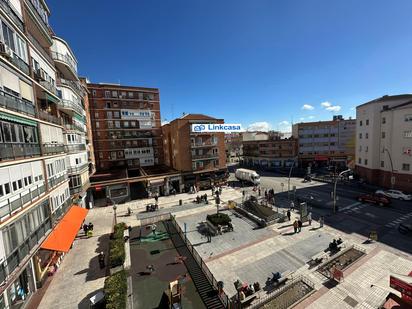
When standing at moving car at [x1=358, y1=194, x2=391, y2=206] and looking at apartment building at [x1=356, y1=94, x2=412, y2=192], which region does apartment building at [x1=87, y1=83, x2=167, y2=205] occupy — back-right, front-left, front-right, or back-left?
back-left

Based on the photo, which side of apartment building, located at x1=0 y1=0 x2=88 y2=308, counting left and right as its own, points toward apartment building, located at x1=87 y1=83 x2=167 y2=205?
left

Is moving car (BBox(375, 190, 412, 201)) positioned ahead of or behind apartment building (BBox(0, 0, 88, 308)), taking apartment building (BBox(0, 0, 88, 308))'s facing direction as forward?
ahead

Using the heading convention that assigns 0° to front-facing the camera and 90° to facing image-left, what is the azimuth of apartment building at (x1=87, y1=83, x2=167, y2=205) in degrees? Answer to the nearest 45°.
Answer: approximately 0°

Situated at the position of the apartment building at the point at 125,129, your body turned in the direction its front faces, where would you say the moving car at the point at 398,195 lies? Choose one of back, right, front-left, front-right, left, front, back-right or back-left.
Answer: front-left

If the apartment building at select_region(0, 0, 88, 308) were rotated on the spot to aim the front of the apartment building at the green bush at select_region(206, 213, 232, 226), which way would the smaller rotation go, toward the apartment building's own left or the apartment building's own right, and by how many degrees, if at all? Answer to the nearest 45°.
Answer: approximately 45° to the apartment building's own left

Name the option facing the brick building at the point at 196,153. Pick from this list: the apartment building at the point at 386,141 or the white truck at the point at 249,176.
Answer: the apartment building

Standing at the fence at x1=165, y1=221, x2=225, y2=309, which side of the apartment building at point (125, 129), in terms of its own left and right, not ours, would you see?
front

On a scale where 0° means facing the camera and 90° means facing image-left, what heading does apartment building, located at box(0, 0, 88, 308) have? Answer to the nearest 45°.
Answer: approximately 315°

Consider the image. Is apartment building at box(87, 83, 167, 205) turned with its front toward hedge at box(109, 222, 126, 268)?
yes
